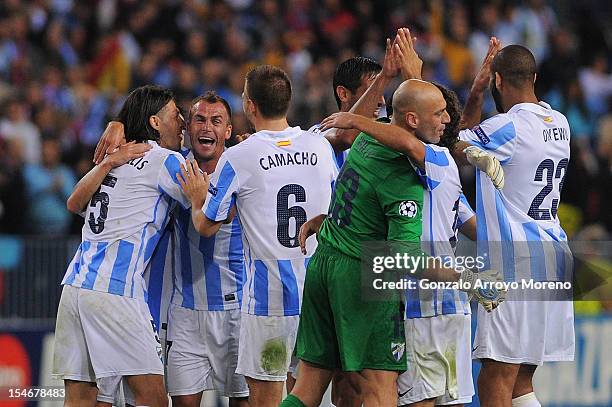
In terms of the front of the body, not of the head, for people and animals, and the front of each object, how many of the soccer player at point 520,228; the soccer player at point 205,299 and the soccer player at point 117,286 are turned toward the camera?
1

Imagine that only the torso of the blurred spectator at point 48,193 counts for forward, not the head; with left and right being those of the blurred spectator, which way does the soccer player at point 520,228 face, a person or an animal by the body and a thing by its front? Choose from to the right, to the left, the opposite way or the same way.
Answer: the opposite way

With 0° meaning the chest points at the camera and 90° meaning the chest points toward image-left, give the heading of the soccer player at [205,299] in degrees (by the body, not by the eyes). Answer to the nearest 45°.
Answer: approximately 0°

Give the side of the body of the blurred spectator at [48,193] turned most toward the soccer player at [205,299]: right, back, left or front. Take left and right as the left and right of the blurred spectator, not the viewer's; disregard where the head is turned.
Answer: front

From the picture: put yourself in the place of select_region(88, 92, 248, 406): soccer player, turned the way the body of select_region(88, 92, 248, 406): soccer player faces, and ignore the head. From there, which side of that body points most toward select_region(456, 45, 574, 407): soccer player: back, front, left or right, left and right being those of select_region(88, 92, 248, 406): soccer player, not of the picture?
left

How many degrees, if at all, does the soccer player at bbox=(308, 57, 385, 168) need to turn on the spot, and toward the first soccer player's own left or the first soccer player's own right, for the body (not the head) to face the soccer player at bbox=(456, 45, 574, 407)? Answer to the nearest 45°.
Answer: approximately 45° to the first soccer player's own left

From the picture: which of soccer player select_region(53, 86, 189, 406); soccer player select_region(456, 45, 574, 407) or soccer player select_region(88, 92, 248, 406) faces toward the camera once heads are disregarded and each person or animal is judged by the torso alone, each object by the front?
soccer player select_region(88, 92, 248, 406)

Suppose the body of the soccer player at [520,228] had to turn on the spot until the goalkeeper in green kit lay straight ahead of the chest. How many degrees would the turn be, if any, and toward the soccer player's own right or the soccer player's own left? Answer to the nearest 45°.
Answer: approximately 90° to the soccer player's own left

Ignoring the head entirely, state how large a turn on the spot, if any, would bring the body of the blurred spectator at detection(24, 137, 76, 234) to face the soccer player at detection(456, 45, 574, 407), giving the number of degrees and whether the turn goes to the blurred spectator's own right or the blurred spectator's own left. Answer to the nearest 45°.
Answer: approximately 45° to the blurred spectator's own left

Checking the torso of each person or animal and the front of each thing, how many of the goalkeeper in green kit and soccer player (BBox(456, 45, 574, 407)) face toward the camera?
0

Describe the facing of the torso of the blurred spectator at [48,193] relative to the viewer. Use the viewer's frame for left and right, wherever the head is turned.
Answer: facing the viewer

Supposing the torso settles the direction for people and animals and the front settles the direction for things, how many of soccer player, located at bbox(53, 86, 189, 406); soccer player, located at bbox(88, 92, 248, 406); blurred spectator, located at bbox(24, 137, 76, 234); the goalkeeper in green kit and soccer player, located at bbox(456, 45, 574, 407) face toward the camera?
2

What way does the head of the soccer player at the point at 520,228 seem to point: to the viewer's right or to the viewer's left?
to the viewer's left

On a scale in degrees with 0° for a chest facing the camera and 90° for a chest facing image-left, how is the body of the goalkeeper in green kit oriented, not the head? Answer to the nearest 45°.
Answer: approximately 225°
